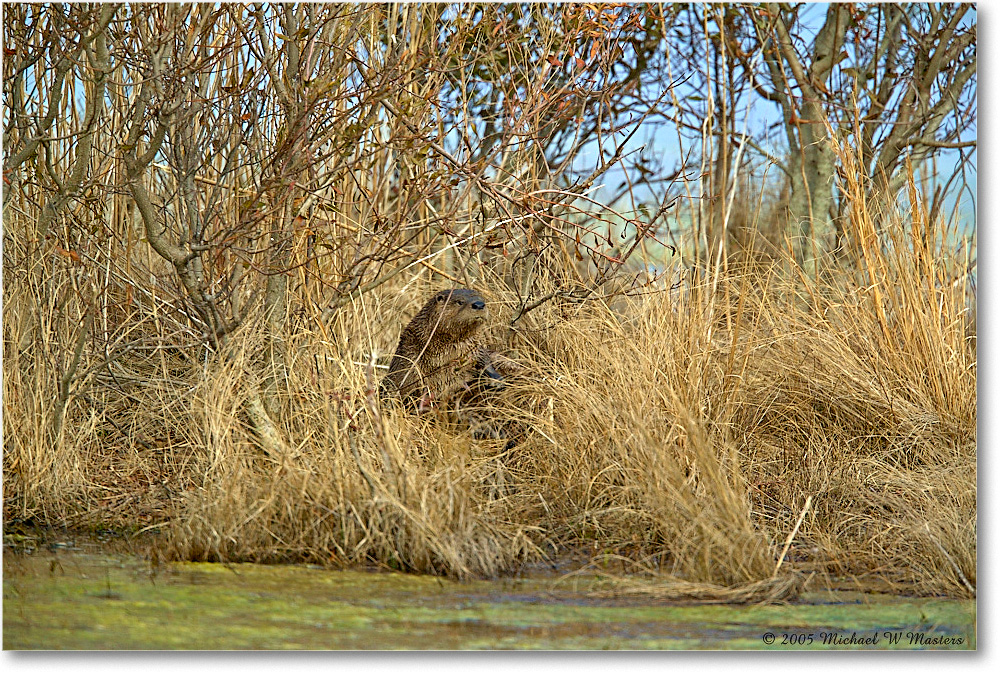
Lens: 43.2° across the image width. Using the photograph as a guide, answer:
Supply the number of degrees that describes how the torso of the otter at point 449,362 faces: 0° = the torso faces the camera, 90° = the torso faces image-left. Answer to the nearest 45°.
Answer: approximately 315°
